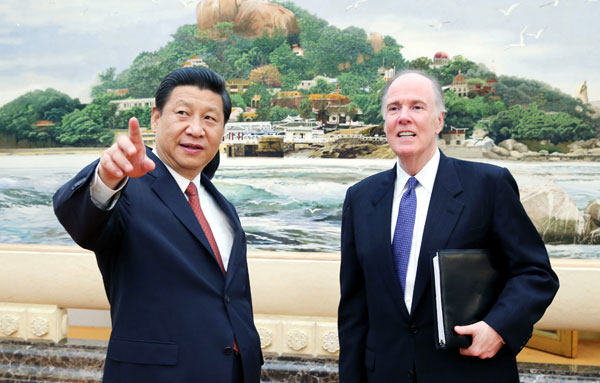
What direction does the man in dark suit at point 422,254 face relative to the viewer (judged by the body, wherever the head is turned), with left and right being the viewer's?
facing the viewer and to the left of the viewer

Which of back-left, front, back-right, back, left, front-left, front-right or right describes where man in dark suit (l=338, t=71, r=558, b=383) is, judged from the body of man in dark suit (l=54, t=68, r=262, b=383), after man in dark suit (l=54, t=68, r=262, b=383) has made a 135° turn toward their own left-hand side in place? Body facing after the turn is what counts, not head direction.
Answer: right

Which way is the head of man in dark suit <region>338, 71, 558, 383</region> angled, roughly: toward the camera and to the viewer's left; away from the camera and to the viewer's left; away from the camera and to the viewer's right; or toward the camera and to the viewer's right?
toward the camera and to the viewer's left
